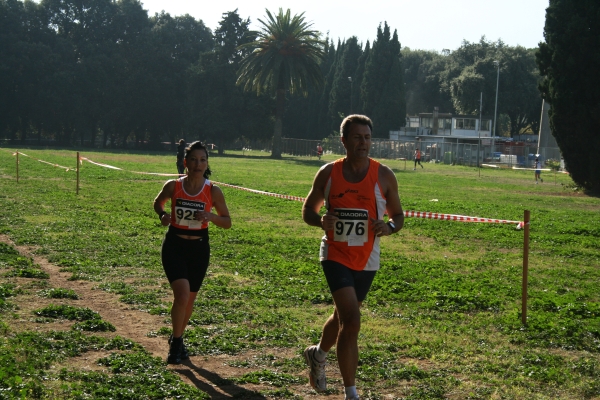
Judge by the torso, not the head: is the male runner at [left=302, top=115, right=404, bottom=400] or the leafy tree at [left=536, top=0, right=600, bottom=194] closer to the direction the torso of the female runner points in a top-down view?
the male runner

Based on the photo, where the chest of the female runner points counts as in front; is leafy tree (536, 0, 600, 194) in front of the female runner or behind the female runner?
behind

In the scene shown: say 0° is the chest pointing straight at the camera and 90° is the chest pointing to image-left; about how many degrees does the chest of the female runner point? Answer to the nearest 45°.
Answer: approximately 0°

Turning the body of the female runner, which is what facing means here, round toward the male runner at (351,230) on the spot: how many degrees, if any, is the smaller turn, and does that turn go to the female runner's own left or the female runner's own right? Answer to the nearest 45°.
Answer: approximately 45° to the female runner's own left
